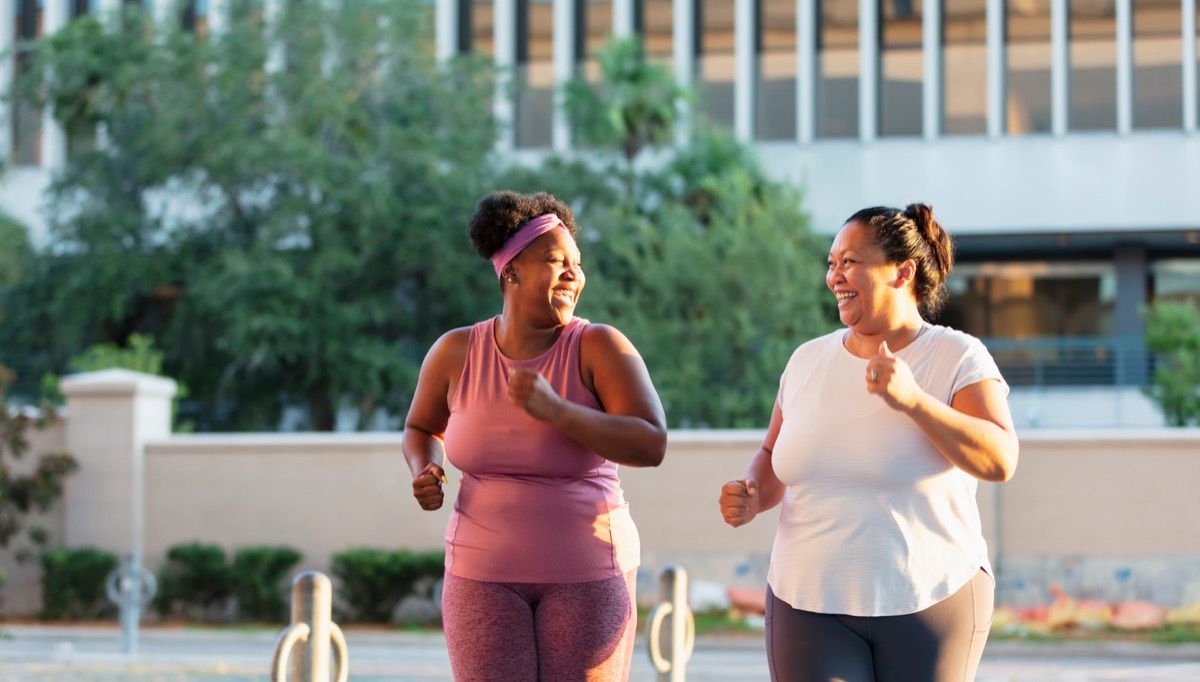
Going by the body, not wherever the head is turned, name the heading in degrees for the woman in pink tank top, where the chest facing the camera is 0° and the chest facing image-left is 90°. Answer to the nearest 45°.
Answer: approximately 0°

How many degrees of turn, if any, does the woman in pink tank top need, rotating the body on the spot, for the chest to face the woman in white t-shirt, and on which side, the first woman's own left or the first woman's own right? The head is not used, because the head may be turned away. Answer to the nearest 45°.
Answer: approximately 90° to the first woman's own left

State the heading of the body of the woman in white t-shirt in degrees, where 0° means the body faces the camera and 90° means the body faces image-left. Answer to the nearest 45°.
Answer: approximately 45°

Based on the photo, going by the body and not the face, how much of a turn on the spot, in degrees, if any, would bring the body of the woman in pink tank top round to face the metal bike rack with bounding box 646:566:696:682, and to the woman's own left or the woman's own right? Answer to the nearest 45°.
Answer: approximately 180°

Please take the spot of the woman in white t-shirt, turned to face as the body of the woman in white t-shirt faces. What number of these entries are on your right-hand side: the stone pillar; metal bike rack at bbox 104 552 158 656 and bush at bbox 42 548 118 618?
3

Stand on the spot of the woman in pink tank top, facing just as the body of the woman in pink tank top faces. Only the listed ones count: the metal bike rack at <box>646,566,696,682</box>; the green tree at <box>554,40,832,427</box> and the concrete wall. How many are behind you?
3

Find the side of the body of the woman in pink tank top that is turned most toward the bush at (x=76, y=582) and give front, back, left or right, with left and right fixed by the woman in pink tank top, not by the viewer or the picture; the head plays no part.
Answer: back

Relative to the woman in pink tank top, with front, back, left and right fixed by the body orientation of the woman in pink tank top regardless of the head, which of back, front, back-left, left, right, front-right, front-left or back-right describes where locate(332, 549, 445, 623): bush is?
back

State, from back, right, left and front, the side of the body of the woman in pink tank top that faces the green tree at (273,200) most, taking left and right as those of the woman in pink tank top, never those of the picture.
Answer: back

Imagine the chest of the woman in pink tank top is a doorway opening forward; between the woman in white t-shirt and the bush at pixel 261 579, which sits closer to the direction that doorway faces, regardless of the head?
the woman in white t-shirt

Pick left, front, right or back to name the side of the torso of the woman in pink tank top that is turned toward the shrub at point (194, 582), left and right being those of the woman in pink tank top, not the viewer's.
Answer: back

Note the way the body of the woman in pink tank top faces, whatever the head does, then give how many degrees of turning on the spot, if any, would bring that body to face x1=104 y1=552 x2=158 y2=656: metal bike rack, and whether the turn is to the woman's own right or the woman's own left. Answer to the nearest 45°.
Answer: approximately 180°
